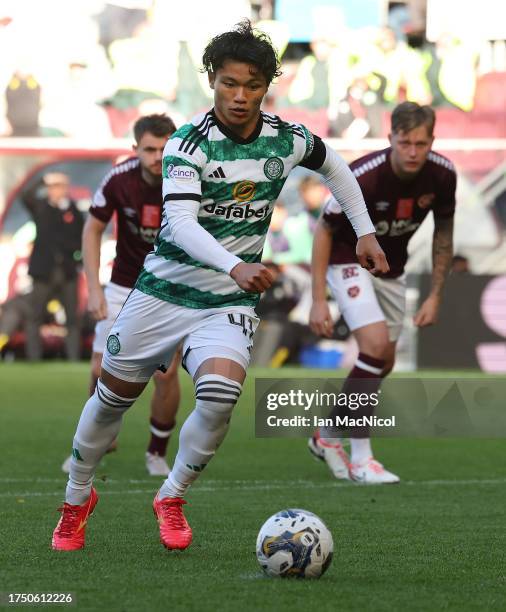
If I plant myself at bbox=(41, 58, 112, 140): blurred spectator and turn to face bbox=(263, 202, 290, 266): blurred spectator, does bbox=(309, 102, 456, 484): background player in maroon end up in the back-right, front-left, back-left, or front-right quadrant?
front-right

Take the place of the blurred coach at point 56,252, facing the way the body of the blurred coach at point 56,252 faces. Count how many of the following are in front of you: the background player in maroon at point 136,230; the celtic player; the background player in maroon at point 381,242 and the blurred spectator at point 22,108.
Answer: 3

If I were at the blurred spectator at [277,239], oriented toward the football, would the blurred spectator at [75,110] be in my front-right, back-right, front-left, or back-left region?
back-right

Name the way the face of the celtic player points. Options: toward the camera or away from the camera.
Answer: toward the camera

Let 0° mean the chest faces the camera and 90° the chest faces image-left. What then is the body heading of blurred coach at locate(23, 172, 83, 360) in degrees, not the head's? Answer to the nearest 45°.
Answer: approximately 0°

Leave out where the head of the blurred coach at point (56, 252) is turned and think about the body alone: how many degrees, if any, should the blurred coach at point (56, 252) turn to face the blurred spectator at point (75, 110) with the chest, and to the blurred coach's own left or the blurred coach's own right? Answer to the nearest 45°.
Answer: approximately 180°

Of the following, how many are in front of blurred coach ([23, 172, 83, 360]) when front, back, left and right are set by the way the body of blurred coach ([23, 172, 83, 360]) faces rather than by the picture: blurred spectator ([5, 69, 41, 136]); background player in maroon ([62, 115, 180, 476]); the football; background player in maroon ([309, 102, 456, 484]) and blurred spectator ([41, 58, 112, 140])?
3

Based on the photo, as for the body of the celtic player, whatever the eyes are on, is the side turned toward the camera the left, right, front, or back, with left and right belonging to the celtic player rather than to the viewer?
front

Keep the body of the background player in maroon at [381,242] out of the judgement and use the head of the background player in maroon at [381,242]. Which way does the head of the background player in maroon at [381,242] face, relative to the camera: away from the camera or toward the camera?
toward the camera

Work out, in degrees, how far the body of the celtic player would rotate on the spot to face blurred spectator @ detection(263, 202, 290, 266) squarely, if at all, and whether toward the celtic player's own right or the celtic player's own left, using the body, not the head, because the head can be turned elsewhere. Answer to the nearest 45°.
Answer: approximately 180°
